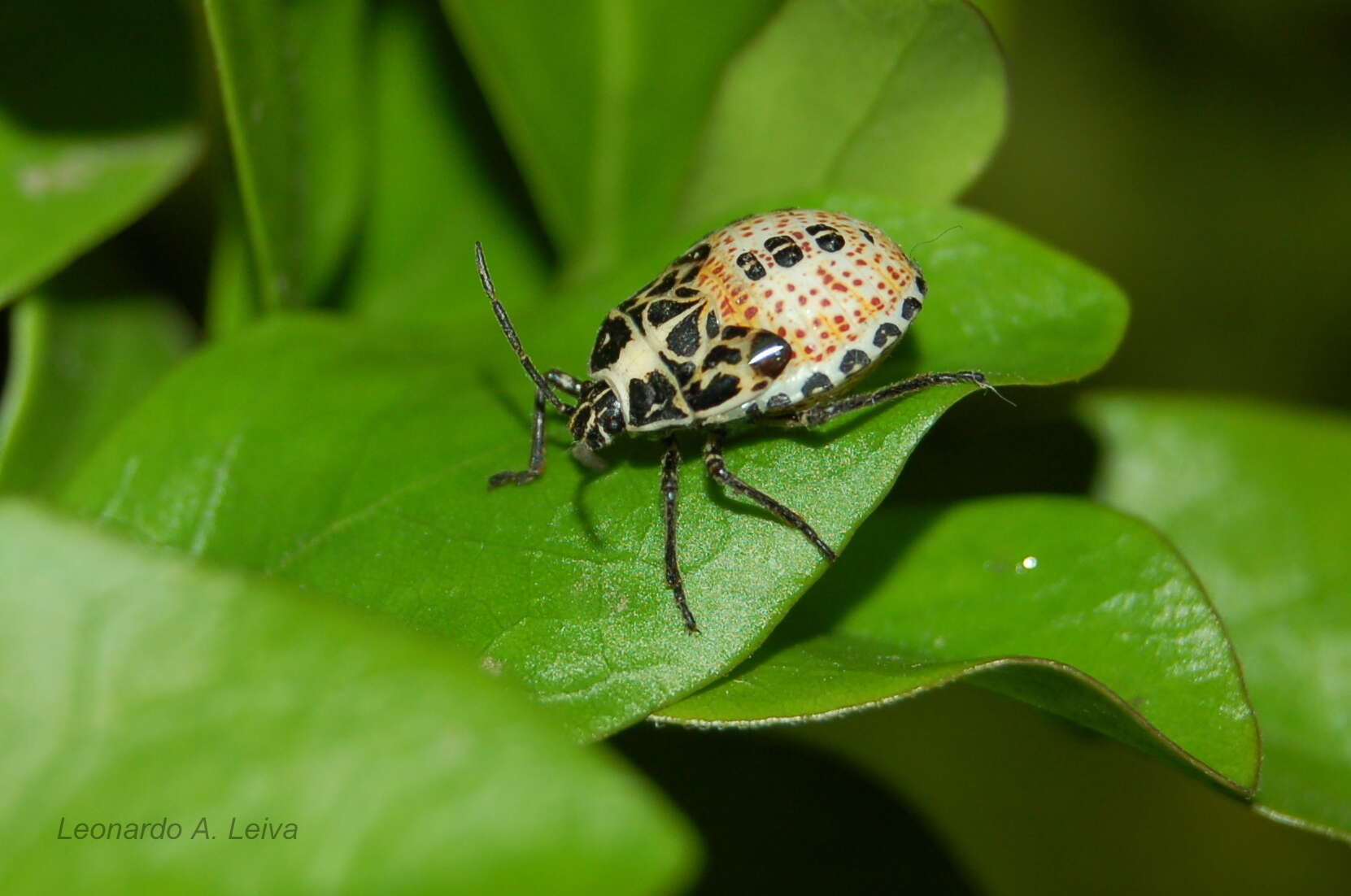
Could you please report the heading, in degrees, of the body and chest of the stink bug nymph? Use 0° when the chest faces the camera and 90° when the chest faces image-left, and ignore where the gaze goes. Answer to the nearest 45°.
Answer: approximately 45°

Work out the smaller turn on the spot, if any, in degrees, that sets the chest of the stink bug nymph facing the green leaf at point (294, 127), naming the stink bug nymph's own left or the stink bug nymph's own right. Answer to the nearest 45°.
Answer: approximately 45° to the stink bug nymph's own right

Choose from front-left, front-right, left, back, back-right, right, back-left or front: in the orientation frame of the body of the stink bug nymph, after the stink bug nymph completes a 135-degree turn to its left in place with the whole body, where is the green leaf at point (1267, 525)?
front

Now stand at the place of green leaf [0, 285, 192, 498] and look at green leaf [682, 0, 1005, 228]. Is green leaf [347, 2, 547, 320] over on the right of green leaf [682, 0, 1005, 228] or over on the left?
left

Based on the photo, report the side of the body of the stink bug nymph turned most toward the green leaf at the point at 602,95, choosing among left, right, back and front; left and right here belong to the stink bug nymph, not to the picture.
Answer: right

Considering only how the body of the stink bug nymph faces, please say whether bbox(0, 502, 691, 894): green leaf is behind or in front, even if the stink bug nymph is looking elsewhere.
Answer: in front

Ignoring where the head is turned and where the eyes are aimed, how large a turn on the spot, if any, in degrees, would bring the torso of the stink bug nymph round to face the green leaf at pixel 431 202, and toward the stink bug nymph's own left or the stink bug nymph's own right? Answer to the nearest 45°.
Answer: approximately 90° to the stink bug nymph's own right
